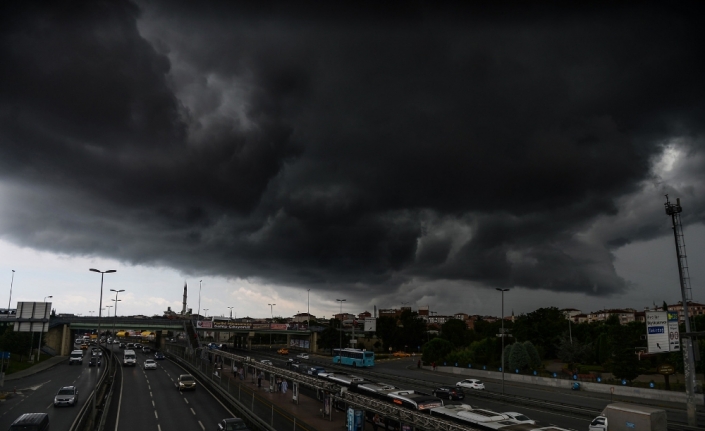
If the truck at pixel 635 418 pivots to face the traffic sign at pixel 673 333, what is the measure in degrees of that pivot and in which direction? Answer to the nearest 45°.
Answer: approximately 45° to its right
